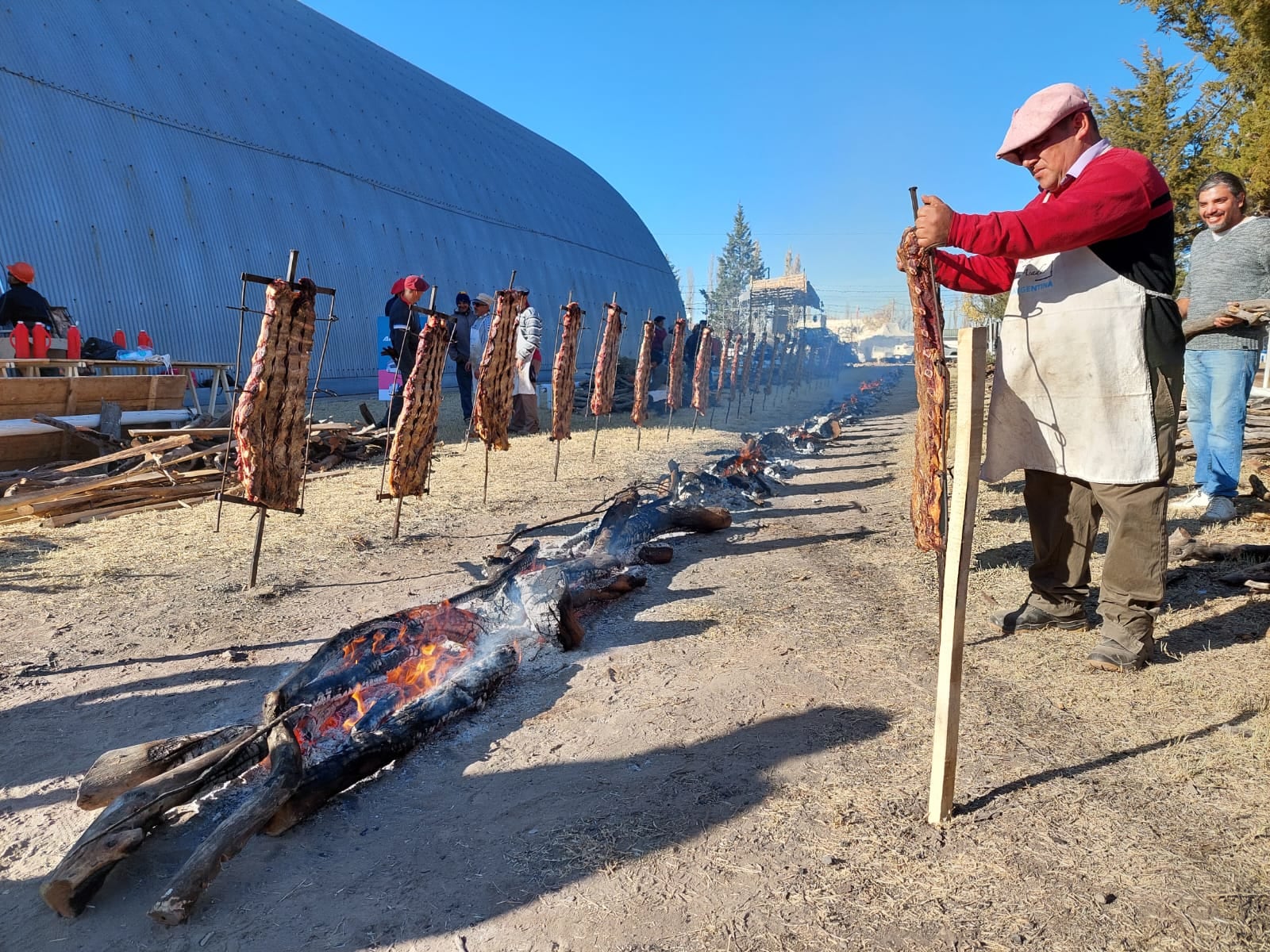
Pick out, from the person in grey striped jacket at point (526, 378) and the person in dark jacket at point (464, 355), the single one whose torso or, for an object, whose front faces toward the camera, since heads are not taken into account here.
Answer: the person in dark jacket

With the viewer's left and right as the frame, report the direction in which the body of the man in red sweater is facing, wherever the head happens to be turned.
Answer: facing the viewer and to the left of the viewer

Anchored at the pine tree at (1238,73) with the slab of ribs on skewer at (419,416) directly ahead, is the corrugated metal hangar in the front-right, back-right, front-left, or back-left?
front-right

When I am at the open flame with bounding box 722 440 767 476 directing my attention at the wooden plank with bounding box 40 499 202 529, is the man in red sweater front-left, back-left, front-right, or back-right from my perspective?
front-left

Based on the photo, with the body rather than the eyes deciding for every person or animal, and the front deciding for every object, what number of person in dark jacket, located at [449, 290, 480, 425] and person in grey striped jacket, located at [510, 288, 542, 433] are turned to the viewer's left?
1

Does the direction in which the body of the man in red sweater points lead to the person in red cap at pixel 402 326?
no

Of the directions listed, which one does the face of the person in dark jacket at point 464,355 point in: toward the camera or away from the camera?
toward the camera

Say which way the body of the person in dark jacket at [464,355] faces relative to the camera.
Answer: toward the camera

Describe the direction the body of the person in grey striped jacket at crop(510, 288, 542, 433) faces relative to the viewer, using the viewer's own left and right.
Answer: facing to the left of the viewer

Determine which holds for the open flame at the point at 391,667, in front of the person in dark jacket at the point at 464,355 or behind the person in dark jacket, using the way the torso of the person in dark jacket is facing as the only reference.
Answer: in front

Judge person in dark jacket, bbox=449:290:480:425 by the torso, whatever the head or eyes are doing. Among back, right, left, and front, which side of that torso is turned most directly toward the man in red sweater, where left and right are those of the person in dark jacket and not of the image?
front

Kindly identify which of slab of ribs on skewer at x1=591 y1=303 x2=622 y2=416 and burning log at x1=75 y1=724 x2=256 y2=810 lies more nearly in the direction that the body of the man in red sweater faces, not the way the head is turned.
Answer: the burning log

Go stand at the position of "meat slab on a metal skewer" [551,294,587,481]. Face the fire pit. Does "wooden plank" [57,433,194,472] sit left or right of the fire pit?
right

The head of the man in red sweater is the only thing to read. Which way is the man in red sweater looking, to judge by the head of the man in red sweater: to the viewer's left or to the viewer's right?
to the viewer's left

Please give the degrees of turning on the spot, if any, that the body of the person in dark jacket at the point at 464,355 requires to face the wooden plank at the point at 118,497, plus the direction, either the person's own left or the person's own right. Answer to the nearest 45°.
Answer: approximately 45° to the person's own right

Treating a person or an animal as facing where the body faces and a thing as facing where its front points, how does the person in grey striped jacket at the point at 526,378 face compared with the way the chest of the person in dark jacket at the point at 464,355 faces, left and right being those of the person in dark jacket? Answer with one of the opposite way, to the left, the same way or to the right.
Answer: to the right

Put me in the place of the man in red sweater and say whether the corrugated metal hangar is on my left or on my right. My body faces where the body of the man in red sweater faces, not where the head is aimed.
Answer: on my right
